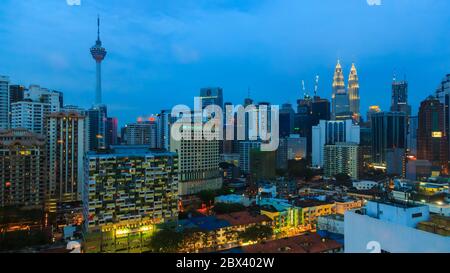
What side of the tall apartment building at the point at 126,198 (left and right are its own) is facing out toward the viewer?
front

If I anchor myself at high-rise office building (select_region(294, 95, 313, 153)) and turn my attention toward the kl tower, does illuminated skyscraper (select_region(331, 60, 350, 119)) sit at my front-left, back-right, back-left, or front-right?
back-right

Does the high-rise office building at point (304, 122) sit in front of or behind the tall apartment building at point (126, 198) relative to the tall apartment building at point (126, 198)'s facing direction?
behind

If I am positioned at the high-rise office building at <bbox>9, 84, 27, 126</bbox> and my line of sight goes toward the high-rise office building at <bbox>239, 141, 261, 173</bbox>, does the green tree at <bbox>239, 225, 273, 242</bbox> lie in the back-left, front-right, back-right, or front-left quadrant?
front-right

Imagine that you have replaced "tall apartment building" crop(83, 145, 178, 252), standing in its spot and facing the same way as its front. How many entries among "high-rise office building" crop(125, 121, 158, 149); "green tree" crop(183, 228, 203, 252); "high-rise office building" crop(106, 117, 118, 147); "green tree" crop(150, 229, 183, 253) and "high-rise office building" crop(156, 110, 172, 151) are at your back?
3

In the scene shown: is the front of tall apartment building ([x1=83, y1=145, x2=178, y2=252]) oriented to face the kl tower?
no

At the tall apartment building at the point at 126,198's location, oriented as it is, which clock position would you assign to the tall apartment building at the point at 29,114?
the tall apartment building at the point at 29,114 is roughly at 5 o'clock from the tall apartment building at the point at 126,198.

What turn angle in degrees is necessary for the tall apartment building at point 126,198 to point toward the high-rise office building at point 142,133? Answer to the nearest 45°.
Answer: approximately 180°

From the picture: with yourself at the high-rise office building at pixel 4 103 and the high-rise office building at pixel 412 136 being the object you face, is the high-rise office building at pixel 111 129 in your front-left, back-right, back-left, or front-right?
front-left

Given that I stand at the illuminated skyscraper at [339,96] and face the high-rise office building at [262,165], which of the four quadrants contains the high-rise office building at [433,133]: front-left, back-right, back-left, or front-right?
front-left

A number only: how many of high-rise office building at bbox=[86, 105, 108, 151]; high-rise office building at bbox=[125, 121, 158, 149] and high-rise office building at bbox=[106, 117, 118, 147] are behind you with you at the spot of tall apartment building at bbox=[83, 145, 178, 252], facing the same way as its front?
3

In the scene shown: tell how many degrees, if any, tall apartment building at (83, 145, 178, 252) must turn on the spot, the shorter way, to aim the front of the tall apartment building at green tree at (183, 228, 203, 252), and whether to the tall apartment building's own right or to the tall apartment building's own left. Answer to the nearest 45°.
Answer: approximately 45° to the tall apartment building's own left

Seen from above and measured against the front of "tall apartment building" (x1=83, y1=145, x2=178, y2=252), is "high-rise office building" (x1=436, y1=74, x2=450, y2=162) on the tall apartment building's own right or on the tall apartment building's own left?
on the tall apartment building's own left

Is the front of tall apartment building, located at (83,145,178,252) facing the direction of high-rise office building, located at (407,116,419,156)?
no

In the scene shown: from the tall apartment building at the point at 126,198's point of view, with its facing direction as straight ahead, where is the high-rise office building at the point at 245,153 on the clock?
The high-rise office building is roughly at 7 o'clock from the tall apartment building.

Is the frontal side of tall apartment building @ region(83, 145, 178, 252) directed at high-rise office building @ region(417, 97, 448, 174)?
no

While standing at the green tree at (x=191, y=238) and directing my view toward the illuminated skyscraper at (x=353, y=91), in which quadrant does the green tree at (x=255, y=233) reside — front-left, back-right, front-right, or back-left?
front-right

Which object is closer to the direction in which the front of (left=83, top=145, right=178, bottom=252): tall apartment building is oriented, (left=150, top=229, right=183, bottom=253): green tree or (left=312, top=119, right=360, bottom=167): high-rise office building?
the green tree

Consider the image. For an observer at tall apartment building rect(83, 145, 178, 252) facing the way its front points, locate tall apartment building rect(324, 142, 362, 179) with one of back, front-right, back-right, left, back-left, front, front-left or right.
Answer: back-left

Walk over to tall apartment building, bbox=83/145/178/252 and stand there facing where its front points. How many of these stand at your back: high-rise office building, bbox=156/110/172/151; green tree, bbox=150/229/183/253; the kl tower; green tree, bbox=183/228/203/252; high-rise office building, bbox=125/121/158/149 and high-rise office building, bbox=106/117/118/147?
4
